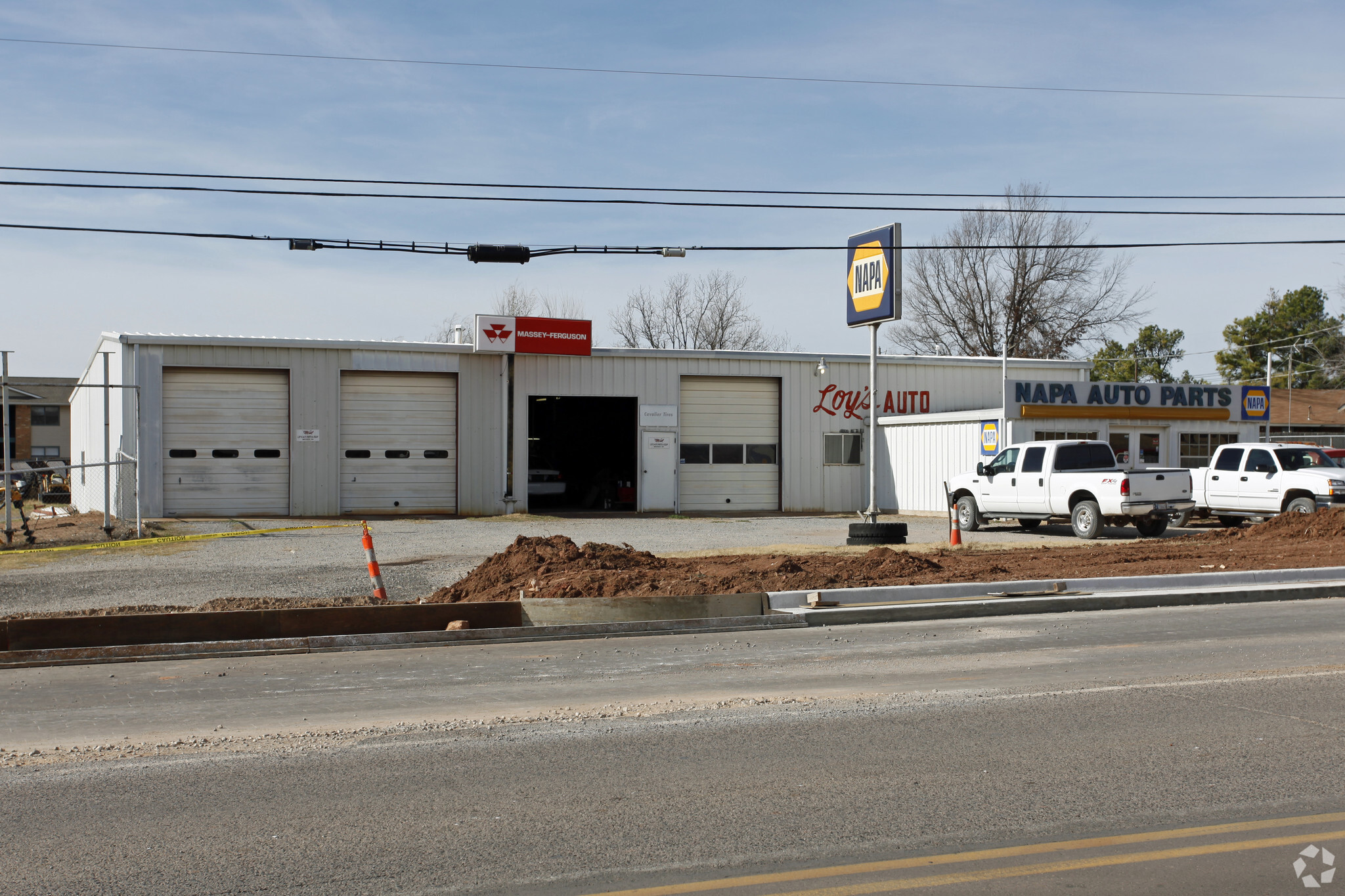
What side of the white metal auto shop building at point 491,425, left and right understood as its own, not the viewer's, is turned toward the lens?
front

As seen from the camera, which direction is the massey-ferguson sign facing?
toward the camera

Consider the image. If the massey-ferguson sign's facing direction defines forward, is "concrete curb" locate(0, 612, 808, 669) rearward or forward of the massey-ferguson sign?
forward

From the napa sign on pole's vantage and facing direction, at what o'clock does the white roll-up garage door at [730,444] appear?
The white roll-up garage door is roughly at 4 o'clock from the napa sign on pole.

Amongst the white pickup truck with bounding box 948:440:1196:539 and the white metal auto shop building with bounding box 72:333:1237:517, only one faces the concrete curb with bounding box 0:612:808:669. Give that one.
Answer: the white metal auto shop building

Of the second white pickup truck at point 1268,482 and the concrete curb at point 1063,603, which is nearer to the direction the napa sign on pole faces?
the concrete curb

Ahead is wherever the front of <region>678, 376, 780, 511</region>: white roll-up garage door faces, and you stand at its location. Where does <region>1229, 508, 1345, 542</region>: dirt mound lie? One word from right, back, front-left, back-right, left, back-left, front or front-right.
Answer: front-left

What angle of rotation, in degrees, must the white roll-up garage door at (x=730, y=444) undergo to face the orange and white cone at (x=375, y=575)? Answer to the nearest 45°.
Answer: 0° — it already faces it

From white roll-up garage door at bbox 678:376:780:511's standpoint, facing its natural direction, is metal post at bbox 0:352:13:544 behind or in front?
in front

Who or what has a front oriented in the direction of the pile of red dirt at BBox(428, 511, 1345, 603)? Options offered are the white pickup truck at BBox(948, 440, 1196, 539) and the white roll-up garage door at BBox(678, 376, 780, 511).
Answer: the white roll-up garage door

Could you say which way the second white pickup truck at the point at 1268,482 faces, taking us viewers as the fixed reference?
facing the viewer and to the right of the viewer

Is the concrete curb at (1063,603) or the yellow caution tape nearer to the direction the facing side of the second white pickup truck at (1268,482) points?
the concrete curb

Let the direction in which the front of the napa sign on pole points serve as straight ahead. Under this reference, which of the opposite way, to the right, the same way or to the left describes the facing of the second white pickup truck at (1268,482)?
to the left
